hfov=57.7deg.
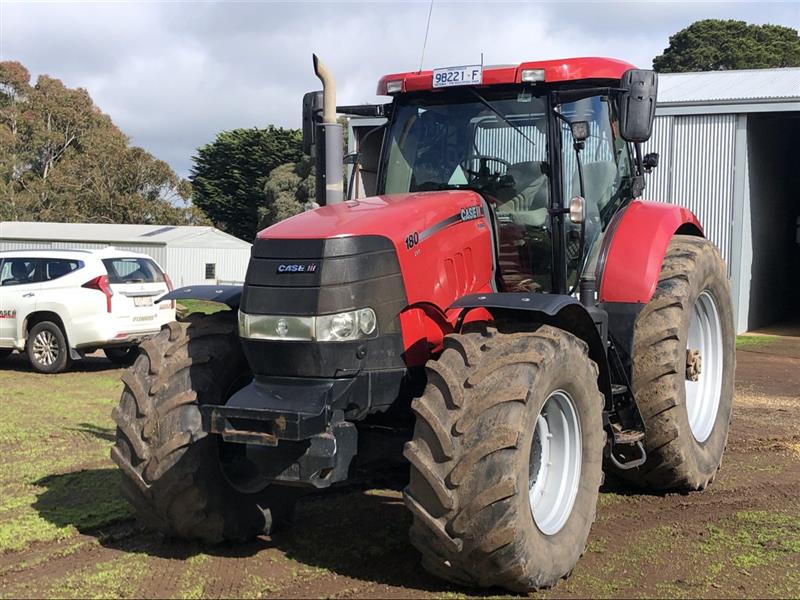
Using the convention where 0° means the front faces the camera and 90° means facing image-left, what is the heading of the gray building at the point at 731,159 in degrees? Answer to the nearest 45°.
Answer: approximately 0°

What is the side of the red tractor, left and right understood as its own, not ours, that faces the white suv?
right

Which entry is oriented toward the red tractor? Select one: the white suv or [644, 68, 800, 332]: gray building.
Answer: the gray building

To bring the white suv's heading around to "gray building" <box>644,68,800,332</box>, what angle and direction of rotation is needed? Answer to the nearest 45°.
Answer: approximately 135° to its right

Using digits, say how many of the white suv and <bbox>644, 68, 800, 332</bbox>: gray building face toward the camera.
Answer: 1

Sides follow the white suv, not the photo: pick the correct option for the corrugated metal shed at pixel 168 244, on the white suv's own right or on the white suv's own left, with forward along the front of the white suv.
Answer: on the white suv's own right

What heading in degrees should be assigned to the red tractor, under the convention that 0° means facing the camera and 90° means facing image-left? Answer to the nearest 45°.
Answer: approximately 45°

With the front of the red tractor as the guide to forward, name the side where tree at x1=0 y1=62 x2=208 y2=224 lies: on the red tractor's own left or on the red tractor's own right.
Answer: on the red tractor's own right

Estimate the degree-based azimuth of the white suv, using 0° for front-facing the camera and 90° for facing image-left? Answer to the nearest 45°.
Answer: approximately 135°

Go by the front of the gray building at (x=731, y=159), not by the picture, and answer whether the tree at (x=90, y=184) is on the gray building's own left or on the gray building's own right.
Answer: on the gray building's own right

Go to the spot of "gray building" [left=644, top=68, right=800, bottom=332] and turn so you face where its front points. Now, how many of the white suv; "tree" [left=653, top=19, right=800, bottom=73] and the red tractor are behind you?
1

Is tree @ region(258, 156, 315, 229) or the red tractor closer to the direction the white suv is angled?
the tree
